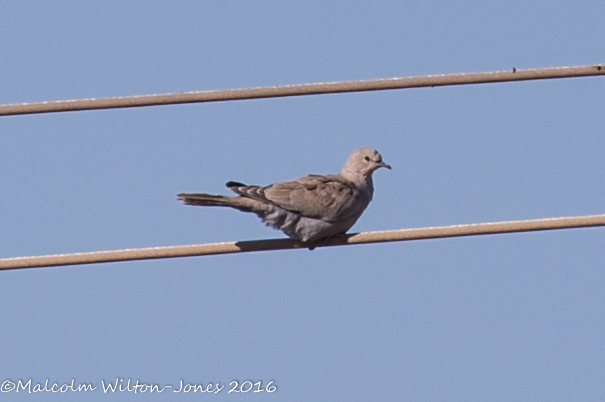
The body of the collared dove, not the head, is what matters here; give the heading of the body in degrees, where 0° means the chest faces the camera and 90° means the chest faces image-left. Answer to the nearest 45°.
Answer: approximately 270°
